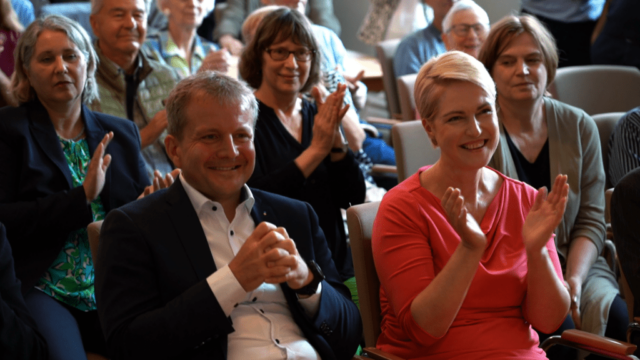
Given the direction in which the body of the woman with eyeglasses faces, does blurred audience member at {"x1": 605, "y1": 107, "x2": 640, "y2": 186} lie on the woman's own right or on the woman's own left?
on the woman's own left

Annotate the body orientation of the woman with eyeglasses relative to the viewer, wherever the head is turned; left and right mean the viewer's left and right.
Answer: facing the viewer and to the right of the viewer

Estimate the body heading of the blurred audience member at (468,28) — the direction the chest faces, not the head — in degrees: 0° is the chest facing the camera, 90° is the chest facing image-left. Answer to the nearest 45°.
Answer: approximately 315°

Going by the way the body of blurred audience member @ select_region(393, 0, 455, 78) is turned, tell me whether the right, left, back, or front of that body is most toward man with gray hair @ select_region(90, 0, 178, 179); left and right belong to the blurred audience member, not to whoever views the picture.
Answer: right

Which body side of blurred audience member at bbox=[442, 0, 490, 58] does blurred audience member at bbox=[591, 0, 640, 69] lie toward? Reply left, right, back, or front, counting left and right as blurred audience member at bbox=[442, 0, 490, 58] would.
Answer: left

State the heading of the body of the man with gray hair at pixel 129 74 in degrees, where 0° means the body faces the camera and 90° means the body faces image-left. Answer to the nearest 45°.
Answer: approximately 315°

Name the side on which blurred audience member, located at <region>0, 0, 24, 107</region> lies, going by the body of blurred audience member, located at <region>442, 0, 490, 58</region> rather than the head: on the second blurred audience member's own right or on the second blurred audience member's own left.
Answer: on the second blurred audience member's own right

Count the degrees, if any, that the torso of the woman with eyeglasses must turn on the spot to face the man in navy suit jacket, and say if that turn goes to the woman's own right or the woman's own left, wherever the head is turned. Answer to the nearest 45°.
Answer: approximately 45° to the woman's own right

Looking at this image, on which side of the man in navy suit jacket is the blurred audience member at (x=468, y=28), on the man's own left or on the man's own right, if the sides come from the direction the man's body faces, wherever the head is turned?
on the man's own left

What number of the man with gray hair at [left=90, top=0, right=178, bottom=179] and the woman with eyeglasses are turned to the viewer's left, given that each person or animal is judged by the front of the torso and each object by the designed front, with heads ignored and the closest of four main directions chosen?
0

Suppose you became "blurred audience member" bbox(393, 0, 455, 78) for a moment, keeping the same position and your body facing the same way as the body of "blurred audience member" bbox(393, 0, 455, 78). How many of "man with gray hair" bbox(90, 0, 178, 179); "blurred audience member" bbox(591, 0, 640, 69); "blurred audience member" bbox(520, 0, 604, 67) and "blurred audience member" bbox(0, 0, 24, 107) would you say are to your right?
2

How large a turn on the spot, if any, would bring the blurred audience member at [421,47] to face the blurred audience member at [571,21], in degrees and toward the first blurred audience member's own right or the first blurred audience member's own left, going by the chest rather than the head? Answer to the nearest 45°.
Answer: approximately 90° to the first blurred audience member's own left
